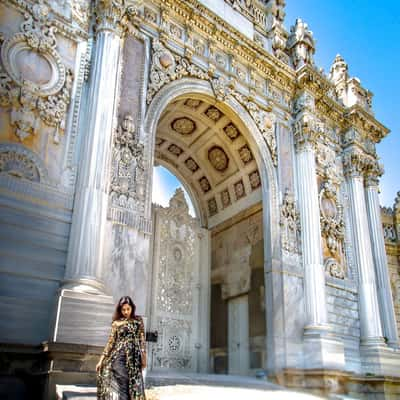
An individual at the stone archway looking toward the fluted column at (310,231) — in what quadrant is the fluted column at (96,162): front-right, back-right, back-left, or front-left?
back-right

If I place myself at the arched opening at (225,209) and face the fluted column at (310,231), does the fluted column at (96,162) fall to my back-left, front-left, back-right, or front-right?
back-right

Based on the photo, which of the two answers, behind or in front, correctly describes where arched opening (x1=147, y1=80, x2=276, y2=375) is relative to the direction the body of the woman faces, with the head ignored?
behind

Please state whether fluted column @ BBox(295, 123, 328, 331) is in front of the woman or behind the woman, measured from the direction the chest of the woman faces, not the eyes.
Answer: behind

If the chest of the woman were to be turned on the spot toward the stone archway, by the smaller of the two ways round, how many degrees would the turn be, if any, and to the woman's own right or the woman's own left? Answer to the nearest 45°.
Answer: approximately 180°

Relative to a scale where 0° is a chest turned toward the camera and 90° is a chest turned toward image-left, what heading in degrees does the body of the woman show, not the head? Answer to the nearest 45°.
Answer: approximately 0°
